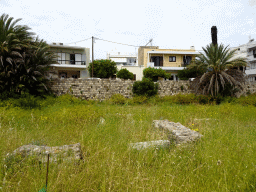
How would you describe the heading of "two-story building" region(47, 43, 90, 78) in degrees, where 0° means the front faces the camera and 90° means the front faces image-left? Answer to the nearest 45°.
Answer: approximately 0°

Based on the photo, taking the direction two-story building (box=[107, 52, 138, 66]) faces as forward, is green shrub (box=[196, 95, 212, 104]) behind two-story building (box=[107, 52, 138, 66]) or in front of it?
in front

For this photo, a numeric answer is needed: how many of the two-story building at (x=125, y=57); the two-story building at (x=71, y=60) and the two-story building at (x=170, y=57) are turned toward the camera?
3

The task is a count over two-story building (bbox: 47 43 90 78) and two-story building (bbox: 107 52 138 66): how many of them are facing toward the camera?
2

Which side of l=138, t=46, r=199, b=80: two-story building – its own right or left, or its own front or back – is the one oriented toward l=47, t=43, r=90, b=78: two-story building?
right

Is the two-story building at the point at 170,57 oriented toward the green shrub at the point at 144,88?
yes

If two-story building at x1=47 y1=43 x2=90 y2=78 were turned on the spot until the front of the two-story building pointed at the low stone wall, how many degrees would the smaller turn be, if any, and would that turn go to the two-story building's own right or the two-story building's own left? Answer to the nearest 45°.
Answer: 0° — it already faces it

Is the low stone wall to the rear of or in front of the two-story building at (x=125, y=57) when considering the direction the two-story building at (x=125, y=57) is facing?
in front

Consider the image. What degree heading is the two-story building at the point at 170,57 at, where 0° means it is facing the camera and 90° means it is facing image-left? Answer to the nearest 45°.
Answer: approximately 0°
